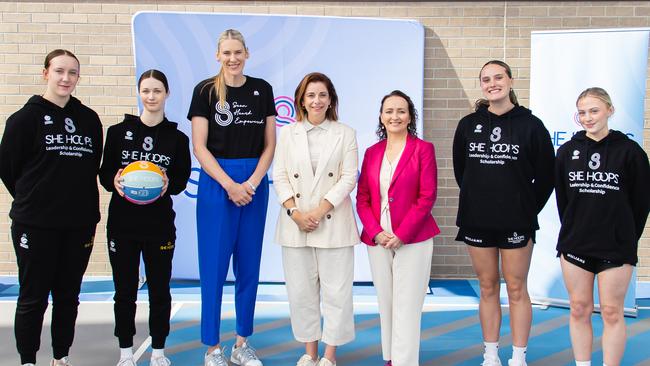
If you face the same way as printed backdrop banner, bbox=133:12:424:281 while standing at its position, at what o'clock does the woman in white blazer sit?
The woman in white blazer is roughly at 12 o'clock from the printed backdrop banner.

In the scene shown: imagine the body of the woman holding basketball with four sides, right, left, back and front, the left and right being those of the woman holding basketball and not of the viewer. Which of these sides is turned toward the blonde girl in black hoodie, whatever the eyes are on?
left

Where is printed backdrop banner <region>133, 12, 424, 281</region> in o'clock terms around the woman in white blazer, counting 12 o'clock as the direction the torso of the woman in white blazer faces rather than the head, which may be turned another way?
The printed backdrop banner is roughly at 6 o'clock from the woman in white blazer.

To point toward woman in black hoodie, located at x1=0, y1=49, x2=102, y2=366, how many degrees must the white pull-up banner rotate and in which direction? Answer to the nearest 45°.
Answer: approximately 45° to its right

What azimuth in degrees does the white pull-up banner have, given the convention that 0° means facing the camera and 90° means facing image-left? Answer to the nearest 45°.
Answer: approximately 0°

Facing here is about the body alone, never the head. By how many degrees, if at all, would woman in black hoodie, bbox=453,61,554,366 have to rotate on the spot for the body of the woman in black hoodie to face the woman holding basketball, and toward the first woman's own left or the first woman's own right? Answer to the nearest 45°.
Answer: approximately 90° to the first woman's own right

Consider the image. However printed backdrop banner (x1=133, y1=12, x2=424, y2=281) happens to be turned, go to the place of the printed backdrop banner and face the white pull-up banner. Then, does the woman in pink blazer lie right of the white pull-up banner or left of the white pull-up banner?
right

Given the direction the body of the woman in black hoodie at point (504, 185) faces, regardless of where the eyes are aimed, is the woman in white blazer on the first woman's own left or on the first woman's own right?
on the first woman's own right

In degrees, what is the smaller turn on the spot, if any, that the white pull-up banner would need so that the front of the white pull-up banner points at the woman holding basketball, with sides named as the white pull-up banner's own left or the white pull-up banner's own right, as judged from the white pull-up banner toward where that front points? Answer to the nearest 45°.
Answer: approximately 45° to the white pull-up banner's own right

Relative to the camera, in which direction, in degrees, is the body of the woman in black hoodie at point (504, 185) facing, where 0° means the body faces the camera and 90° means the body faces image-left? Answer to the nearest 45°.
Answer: approximately 0°

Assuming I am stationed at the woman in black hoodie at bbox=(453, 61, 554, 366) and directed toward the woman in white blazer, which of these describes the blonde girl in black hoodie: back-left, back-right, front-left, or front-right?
back-left

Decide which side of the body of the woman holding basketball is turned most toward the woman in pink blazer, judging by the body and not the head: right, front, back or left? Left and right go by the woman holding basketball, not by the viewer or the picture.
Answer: left

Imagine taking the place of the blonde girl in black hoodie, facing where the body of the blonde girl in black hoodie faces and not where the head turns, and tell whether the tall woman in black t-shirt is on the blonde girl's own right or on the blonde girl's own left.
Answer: on the blonde girl's own right
